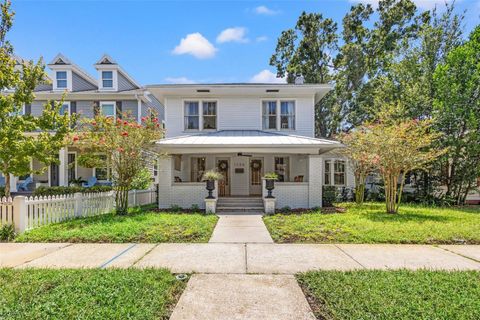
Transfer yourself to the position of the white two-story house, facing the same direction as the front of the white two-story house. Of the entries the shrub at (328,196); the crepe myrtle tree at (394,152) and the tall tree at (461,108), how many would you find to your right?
0

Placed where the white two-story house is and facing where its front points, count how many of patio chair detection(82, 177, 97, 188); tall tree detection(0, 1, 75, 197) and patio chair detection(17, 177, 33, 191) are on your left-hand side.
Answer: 0

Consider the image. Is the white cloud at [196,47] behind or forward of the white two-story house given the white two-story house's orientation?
behind

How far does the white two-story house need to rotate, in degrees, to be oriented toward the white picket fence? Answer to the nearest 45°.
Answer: approximately 45° to its right

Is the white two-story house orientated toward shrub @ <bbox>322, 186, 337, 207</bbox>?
no

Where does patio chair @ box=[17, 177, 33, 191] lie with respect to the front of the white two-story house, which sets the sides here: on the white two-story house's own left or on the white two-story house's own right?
on the white two-story house's own right

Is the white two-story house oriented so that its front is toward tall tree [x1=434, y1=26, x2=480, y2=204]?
no

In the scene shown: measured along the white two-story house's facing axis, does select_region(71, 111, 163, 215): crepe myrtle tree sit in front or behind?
in front

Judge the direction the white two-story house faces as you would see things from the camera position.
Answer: facing the viewer

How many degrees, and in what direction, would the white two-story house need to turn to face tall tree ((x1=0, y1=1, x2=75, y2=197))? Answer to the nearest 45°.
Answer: approximately 45° to its right

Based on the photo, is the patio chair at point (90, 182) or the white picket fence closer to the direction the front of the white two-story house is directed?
the white picket fence

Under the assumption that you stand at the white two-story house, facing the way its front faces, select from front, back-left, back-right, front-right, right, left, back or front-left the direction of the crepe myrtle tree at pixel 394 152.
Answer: front-left
